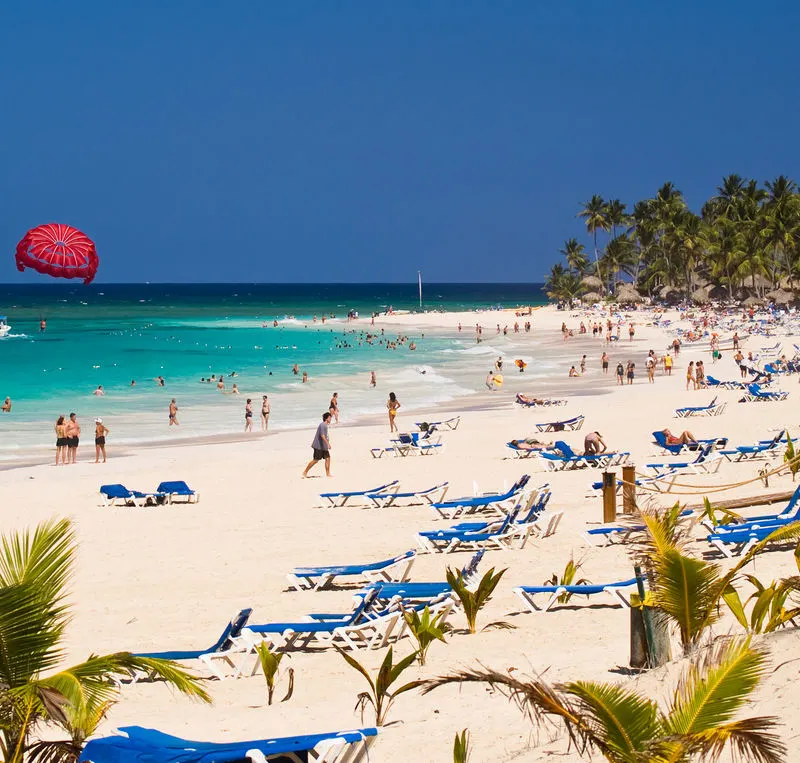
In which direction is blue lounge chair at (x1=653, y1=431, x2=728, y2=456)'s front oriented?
to the viewer's right

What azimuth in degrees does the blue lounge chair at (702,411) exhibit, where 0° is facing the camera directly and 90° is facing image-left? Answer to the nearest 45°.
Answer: approximately 90°

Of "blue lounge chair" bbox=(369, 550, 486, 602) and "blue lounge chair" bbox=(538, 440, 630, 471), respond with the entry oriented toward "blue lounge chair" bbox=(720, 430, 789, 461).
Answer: "blue lounge chair" bbox=(538, 440, 630, 471)

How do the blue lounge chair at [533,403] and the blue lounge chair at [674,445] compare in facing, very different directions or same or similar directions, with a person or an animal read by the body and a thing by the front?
same or similar directions

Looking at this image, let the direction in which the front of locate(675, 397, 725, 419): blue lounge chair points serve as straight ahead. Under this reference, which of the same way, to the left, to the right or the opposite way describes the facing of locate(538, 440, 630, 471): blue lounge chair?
the opposite way

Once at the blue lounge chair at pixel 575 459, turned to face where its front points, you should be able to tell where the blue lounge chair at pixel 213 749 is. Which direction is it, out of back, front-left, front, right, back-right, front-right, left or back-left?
right

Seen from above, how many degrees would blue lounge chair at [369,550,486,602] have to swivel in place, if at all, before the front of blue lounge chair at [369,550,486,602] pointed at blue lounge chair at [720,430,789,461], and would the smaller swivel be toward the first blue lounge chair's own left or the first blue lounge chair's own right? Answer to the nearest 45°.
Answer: approximately 135° to the first blue lounge chair's own right

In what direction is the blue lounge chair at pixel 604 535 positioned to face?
to the viewer's left

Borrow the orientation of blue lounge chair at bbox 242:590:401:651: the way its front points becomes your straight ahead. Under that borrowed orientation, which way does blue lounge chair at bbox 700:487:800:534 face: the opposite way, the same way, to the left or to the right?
the same way

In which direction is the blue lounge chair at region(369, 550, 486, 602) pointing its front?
to the viewer's left

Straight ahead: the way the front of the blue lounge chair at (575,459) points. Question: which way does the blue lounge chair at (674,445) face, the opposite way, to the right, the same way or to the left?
the same way

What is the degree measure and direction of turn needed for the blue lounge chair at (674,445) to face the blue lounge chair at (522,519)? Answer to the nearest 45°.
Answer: approximately 90° to its right

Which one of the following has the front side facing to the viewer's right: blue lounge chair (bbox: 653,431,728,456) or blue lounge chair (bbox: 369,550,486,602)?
blue lounge chair (bbox: 653,431,728,456)

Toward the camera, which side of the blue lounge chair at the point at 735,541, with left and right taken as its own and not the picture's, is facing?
left

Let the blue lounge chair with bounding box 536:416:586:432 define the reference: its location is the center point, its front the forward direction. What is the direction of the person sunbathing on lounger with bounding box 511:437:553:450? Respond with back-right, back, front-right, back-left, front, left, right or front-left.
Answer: left

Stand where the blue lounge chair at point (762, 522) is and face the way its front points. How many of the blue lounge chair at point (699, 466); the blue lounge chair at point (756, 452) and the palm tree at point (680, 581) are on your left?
1
